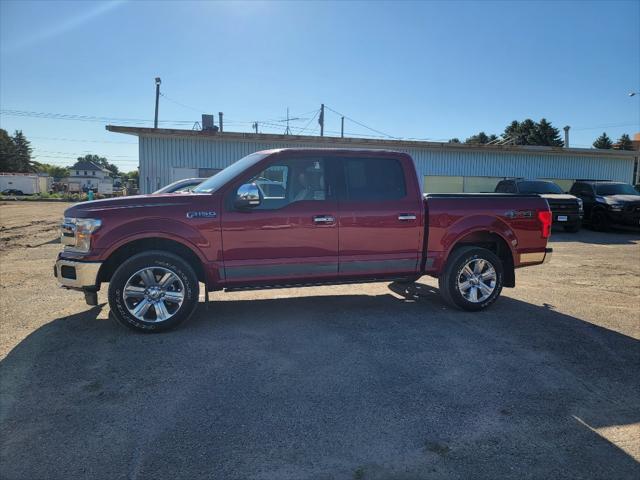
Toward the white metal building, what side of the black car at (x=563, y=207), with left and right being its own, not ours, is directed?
back

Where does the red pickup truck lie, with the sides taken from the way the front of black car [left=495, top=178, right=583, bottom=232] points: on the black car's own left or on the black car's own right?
on the black car's own right

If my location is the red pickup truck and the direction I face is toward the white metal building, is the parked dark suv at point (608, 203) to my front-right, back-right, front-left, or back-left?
front-right

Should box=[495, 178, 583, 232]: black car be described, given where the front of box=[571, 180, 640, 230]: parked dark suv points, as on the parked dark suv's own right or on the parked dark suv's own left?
on the parked dark suv's own right

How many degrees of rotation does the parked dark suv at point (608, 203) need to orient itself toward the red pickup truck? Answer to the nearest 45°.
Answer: approximately 45° to its right

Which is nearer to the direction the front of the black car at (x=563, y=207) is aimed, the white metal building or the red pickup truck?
the red pickup truck

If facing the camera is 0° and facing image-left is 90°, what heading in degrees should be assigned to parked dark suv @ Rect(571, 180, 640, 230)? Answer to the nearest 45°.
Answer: approximately 315°

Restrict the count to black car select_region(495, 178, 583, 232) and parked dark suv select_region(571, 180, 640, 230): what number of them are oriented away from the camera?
0

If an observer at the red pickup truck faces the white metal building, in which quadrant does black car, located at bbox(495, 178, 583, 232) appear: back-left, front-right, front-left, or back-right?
front-right

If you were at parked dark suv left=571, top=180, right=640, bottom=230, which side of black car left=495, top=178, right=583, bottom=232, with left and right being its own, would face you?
left

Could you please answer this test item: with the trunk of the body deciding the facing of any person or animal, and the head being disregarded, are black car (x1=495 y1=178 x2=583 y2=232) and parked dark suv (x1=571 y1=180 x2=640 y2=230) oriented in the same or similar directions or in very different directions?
same or similar directions

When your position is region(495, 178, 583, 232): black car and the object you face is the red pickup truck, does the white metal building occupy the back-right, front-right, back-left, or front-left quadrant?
back-right
